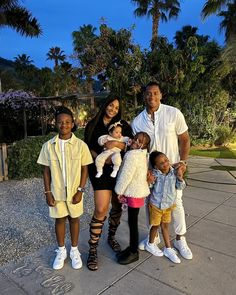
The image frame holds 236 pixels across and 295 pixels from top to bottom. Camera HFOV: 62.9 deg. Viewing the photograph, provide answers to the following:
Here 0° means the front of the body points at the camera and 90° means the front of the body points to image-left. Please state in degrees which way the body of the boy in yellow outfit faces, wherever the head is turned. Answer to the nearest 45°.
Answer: approximately 0°

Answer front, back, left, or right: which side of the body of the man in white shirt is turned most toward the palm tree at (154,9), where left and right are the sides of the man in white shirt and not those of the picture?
back

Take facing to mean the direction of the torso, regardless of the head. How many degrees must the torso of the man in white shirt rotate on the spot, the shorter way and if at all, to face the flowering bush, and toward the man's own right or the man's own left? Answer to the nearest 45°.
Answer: approximately 135° to the man's own right

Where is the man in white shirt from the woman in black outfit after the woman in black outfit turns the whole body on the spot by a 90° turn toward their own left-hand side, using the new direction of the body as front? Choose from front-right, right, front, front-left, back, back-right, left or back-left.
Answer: front

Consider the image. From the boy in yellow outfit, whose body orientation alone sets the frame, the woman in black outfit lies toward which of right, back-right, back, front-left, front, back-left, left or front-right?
left

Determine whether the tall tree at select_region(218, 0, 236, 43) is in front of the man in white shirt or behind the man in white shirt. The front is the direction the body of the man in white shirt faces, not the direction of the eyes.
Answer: behind

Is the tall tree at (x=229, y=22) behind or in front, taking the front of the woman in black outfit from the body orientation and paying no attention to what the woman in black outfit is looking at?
behind
